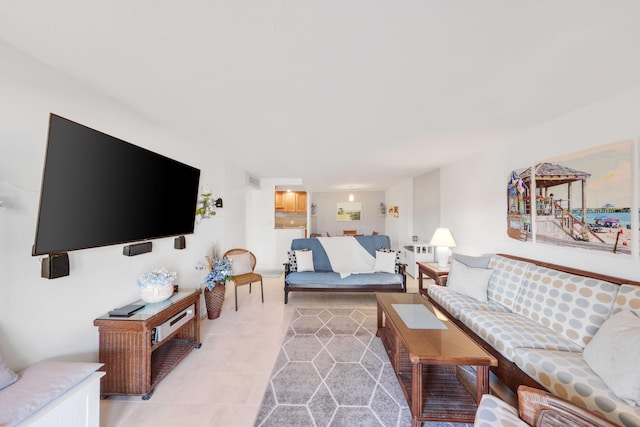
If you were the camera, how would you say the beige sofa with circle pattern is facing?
facing the viewer and to the left of the viewer

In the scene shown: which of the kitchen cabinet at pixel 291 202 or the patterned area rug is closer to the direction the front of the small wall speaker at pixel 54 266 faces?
the patterned area rug

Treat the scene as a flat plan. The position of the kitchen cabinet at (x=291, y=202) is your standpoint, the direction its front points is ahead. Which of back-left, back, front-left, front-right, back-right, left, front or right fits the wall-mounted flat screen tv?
front

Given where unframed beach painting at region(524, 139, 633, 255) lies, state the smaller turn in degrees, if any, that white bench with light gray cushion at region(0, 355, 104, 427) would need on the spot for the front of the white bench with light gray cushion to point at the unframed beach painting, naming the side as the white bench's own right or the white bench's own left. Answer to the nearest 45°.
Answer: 0° — it already faces it

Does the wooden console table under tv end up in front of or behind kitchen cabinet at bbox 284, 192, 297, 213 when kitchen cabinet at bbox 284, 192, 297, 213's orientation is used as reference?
in front

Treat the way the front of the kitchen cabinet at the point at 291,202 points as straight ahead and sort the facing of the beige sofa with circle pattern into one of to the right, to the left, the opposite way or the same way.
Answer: to the right

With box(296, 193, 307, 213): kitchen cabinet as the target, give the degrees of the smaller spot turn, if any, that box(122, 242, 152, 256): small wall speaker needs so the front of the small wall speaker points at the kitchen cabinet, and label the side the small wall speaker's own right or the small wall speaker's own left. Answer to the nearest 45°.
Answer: approximately 90° to the small wall speaker's own left

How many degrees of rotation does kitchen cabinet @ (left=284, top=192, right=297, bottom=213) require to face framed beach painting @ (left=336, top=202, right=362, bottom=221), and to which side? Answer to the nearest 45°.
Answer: approximately 90° to its left

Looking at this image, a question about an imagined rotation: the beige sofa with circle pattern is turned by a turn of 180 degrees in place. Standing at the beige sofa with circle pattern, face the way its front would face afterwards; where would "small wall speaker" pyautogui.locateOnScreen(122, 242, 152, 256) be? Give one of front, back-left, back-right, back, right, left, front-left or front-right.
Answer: back

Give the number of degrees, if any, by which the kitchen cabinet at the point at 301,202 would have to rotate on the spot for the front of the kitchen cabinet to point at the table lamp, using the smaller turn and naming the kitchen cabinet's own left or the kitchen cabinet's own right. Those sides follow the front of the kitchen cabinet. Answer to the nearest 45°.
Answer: approximately 45° to the kitchen cabinet's own left

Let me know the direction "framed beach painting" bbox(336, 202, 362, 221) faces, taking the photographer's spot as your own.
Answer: facing the viewer

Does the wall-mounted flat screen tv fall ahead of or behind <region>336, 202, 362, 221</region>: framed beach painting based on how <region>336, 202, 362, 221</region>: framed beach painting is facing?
ahead

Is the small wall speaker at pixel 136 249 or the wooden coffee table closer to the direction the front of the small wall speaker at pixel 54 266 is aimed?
the wooden coffee table

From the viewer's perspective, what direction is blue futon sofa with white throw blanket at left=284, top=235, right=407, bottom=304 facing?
toward the camera

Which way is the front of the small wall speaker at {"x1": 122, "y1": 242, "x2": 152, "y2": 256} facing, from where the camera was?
facing the viewer and to the right of the viewer

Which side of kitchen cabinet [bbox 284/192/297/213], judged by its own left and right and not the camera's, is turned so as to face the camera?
front

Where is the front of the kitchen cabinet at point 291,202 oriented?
toward the camera
